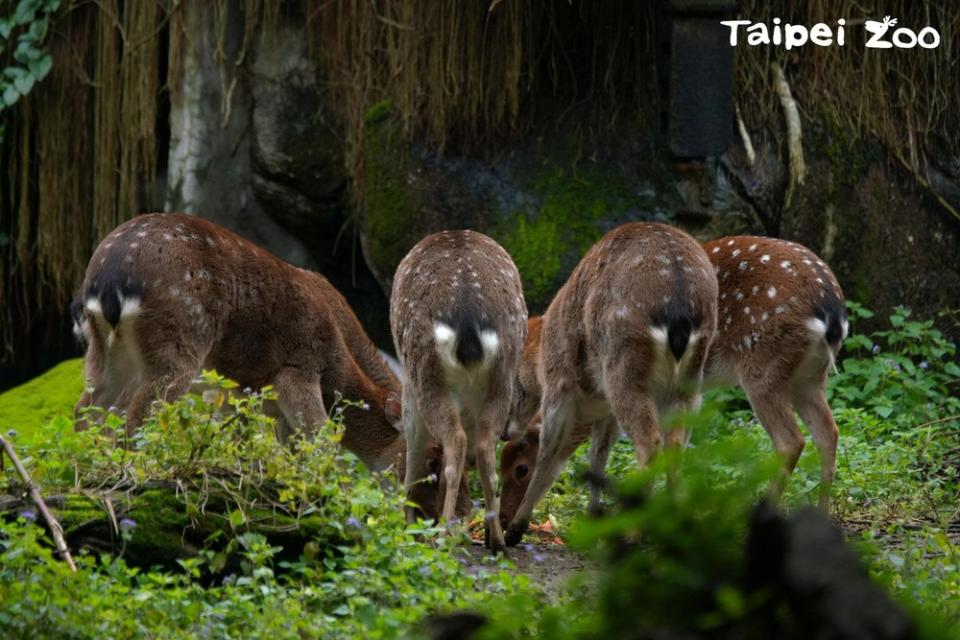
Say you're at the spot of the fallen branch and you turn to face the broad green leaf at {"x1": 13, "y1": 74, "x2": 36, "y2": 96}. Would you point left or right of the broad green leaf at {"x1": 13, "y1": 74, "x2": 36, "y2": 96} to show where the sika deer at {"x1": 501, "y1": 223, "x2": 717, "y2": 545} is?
right

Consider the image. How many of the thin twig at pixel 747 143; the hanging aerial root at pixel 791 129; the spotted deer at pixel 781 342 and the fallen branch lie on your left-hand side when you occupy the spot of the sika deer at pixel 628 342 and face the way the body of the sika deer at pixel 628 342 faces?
1

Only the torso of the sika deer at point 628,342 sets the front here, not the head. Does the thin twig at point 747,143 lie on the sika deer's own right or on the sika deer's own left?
on the sika deer's own right

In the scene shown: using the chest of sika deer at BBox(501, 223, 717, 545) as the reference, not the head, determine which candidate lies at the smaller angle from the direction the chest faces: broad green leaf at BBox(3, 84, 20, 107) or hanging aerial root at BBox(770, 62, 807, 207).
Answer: the broad green leaf

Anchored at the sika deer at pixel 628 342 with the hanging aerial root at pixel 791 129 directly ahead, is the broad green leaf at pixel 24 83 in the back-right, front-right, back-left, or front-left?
front-left

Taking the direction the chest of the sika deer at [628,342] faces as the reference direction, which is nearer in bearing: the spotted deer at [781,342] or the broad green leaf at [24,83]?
the broad green leaf

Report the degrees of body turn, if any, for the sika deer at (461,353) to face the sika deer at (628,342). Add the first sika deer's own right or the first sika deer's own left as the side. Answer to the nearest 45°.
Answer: approximately 90° to the first sika deer's own right

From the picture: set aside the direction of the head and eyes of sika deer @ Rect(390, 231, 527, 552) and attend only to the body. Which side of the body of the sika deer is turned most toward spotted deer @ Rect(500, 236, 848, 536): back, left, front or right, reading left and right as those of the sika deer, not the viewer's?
right

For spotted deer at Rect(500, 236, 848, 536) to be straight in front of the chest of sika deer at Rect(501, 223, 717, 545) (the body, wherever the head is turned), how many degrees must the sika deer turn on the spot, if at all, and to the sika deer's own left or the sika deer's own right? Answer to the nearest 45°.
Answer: approximately 90° to the sika deer's own right

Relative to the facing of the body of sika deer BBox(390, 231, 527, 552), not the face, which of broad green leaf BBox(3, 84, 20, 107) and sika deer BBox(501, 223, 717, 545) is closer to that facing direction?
the broad green leaf

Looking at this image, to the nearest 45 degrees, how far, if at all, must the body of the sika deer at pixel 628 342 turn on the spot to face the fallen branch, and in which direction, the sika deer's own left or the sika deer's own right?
approximately 90° to the sika deer's own left

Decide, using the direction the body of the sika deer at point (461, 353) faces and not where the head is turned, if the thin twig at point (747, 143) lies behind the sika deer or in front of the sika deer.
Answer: in front

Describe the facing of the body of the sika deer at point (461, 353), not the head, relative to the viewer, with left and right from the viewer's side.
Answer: facing away from the viewer

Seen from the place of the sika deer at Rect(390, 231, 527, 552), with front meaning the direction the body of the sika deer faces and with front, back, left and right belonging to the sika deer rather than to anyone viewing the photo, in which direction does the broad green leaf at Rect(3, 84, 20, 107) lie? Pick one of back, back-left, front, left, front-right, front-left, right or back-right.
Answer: front-left

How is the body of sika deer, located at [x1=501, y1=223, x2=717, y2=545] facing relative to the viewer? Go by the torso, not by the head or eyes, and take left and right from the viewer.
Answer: facing away from the viewer and to the left of the viewer

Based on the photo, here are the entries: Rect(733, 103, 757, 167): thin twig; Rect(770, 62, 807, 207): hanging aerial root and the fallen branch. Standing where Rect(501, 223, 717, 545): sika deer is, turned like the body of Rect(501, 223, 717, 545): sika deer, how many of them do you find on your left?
1

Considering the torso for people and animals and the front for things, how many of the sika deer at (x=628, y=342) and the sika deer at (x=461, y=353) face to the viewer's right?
0

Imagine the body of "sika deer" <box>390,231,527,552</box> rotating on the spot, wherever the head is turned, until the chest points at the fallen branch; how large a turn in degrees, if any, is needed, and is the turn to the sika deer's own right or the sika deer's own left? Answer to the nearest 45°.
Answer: approximately 135° to the sika deer's own left

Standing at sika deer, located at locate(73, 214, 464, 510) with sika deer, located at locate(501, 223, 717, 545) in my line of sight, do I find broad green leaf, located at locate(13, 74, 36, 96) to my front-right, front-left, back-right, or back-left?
back-left

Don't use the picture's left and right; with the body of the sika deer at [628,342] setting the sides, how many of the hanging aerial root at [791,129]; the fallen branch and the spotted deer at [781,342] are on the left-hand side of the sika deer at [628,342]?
1
